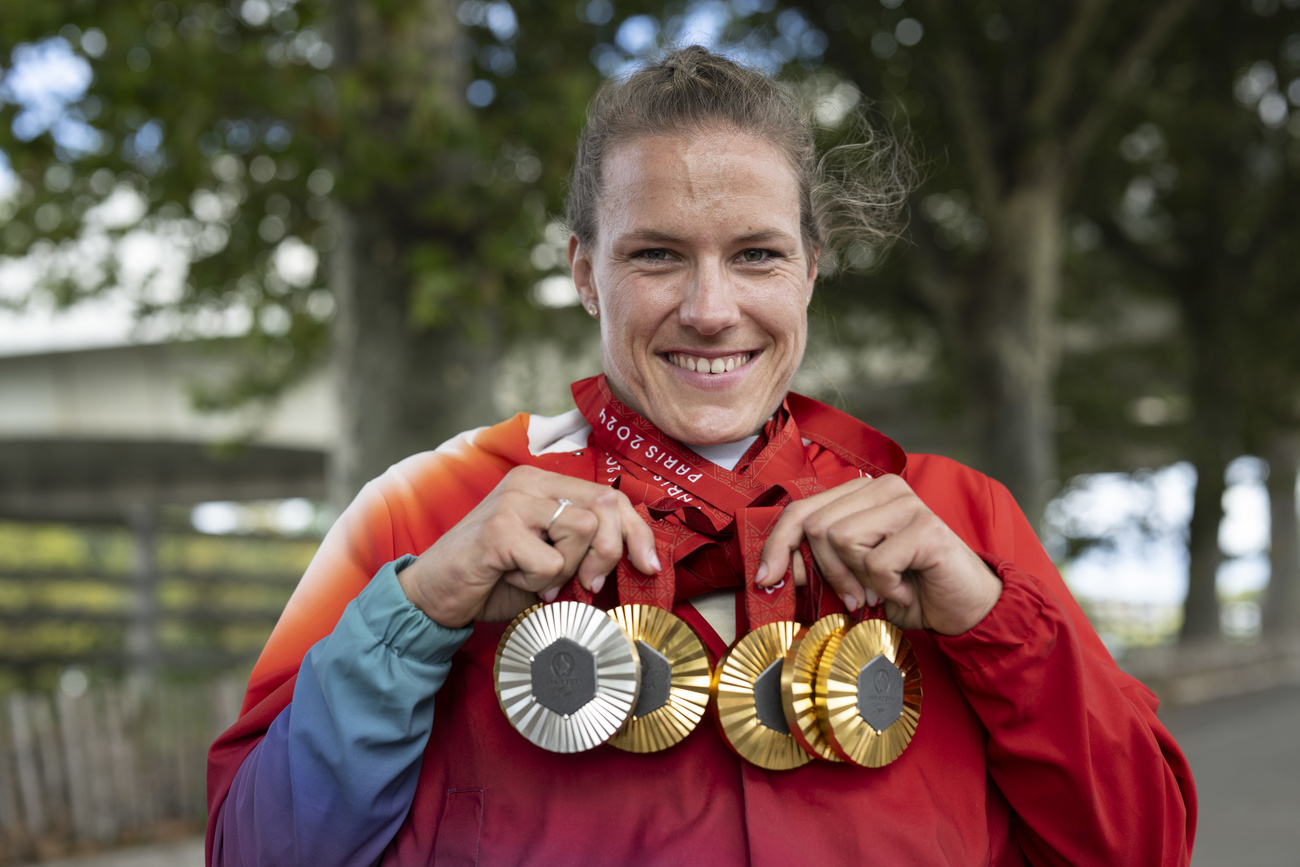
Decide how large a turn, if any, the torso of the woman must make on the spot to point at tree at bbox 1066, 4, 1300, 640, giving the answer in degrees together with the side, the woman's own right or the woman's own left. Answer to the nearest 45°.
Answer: approximately 135° to the woman's own left

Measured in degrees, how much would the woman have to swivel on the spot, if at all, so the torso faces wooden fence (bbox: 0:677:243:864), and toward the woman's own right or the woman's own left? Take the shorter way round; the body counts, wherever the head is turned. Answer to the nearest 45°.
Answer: approximately 135° to the woman's own right

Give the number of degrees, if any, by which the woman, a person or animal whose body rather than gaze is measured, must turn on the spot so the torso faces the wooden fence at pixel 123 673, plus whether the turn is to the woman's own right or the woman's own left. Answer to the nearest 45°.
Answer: approximately 135° to the woman's own right

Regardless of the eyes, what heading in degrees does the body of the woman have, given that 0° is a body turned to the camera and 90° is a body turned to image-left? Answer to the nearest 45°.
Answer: approximately 0°
